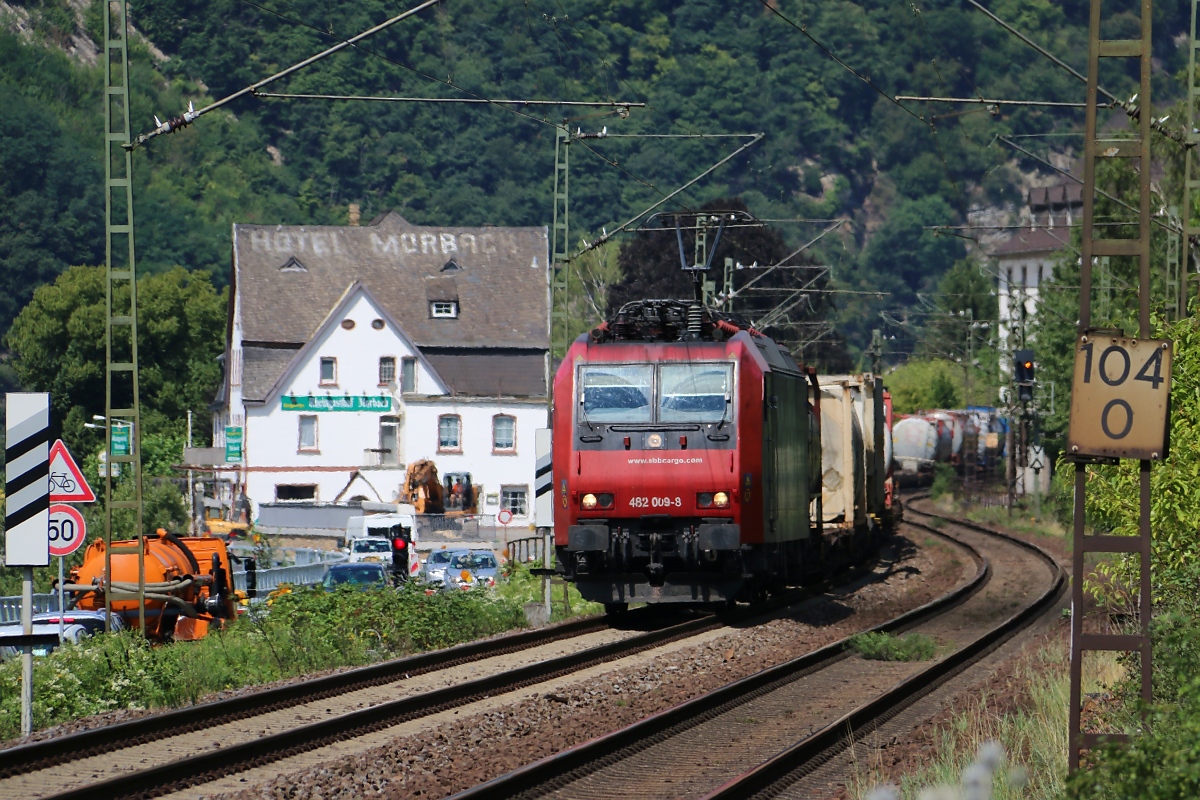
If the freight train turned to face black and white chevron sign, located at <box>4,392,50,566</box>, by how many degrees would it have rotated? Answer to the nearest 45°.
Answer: approximately 45° to its right

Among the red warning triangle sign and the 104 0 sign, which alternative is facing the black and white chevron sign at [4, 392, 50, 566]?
the red warning triangle sign

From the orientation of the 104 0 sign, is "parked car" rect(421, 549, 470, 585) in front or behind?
behind

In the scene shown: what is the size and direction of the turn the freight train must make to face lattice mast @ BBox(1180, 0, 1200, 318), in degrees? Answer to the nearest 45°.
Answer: approximately 90° to its left

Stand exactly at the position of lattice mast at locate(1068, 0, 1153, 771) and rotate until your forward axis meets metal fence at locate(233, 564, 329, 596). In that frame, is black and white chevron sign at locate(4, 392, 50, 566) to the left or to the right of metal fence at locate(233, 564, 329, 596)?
left

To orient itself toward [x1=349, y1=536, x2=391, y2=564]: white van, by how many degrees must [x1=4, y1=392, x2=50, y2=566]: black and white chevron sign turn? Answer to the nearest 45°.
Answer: approximately 180°

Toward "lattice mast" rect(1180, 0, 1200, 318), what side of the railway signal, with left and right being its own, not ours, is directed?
front

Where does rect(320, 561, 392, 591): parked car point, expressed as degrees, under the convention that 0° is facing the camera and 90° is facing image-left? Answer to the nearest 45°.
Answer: approximately 0°

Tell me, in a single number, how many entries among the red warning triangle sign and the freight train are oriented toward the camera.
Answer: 2

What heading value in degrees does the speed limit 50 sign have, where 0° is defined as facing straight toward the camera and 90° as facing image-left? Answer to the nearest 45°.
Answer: approximately 0°

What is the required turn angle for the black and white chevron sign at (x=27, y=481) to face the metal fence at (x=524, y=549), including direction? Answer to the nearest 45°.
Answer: approximately 135° to its left
